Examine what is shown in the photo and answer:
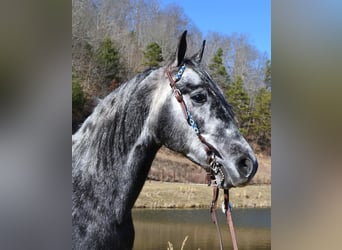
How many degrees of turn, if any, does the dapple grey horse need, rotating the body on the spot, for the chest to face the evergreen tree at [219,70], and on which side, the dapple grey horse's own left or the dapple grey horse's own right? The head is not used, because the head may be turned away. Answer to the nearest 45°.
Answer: approximately 45° to the dapple grey horse's own left

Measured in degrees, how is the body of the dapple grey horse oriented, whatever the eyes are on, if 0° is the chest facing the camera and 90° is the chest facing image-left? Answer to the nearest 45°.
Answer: approximately 270°

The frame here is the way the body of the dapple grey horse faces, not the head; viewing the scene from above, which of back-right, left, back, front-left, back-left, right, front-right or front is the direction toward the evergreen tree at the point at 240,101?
front-left

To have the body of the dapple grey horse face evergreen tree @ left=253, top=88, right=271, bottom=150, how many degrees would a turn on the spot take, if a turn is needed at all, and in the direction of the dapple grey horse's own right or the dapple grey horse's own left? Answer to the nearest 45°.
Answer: approximately 45° to the dapple grey horse's own left
